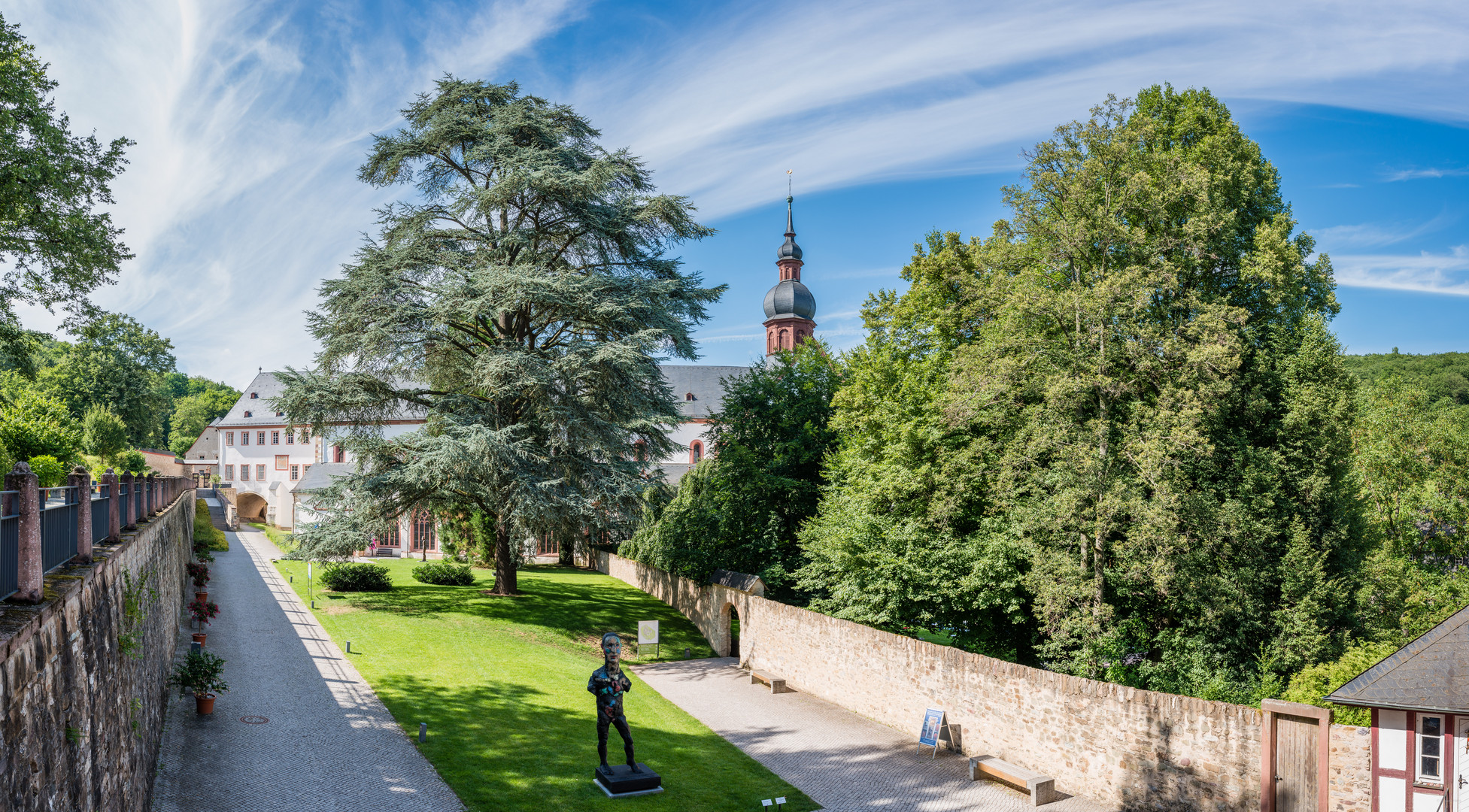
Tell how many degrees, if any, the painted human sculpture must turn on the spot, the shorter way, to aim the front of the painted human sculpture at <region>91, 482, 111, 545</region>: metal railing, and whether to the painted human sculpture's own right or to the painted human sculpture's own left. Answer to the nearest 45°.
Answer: approximately 45° to the painted human sculpture's own right

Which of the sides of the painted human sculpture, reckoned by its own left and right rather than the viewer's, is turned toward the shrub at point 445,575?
back

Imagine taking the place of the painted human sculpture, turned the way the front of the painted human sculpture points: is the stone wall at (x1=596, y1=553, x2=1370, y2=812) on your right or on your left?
on your left

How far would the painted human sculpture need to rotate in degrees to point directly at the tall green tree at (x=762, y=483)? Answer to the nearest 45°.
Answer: approximately 180°

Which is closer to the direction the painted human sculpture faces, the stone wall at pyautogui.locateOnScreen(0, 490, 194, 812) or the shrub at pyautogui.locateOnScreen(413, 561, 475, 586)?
the stone wall

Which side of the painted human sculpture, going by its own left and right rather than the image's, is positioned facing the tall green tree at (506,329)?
back

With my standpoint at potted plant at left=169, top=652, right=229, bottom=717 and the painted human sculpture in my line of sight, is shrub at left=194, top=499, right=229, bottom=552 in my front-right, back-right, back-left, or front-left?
back-left

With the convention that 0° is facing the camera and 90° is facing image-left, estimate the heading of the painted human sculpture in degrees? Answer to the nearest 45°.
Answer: approximately 0°
